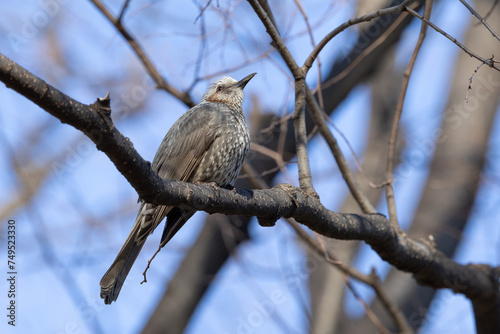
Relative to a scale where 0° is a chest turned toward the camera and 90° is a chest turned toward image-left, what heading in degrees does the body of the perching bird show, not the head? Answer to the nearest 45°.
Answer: approximately 270°
